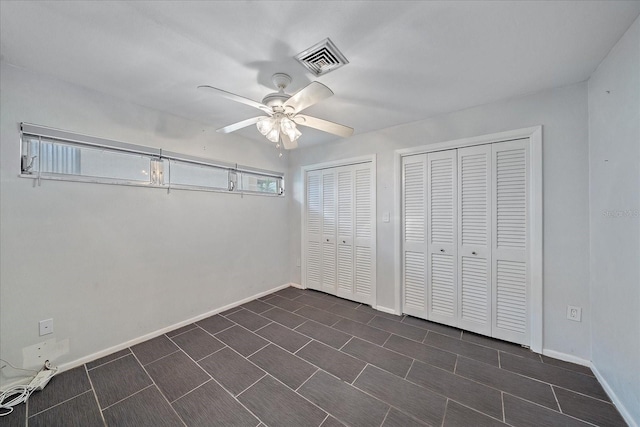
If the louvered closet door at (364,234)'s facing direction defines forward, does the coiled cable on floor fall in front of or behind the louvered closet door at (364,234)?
in front

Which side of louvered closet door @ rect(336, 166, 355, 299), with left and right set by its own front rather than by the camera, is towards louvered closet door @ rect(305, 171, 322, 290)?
right

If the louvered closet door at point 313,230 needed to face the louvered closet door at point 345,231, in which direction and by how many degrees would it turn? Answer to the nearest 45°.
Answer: approximately 90° to its left

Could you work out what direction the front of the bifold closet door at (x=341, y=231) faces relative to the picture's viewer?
facing the viewer and to the left of the viewer

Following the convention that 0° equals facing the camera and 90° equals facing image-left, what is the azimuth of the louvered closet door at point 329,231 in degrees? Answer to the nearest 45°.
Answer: approximately 45°

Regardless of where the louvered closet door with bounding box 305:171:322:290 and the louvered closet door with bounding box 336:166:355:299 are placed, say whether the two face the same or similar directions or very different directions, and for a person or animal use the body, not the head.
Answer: same or similar directions

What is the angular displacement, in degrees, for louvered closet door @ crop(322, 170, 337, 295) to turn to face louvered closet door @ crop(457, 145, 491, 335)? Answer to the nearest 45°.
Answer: approximately 90° to its left

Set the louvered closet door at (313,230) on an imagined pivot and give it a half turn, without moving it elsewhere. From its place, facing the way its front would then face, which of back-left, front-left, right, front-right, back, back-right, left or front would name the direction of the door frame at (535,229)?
right

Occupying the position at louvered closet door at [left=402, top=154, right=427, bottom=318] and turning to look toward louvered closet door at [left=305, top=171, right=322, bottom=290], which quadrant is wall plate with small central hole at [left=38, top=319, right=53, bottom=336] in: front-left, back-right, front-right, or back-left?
front-left

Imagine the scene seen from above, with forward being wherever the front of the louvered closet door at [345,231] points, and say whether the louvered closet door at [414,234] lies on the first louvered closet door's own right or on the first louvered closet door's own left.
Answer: on the first louvered closet door's own left

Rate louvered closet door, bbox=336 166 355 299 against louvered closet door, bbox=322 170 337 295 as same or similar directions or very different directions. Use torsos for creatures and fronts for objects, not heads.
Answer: same or similar directions

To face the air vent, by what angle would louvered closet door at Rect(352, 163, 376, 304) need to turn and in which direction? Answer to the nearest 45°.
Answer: approximately 45° to its left

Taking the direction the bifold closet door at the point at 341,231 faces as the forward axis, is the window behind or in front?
in front

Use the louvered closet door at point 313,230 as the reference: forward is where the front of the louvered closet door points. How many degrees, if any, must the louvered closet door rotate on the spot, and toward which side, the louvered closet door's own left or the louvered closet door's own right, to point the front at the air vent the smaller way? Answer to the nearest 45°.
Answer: approximately 45° to the louvered closet door's own left

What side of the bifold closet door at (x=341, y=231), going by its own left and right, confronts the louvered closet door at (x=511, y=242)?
left

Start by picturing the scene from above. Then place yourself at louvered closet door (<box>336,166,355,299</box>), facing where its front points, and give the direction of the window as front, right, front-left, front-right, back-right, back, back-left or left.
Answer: front

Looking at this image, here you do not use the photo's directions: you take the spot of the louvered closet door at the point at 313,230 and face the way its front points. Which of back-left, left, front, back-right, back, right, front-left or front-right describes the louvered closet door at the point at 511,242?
left
